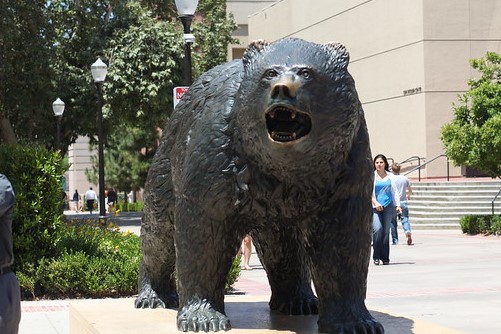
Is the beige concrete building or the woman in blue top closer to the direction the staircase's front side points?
the woman in blue top

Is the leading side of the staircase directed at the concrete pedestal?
yes

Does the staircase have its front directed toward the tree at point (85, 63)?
no

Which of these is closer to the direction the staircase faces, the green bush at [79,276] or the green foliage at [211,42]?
the green bush

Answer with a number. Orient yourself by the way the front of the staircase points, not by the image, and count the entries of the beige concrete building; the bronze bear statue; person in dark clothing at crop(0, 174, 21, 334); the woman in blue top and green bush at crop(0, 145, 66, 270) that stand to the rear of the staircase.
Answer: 1

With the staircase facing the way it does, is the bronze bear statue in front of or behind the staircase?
in front

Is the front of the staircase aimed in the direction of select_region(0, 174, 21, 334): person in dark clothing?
yes

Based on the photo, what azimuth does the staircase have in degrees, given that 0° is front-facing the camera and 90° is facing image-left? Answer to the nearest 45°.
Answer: approximately 0°

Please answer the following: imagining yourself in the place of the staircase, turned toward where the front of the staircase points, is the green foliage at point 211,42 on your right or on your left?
on your right

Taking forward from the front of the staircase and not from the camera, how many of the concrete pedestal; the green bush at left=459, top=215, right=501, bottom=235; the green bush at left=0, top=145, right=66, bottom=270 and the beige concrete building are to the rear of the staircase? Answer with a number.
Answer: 1

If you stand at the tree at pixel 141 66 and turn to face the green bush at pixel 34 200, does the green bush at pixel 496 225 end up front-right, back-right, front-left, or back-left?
front-left

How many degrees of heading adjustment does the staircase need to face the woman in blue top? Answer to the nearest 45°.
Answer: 0° — it already faces them

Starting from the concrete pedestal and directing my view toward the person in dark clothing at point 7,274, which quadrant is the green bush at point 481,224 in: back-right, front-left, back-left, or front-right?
back-right
